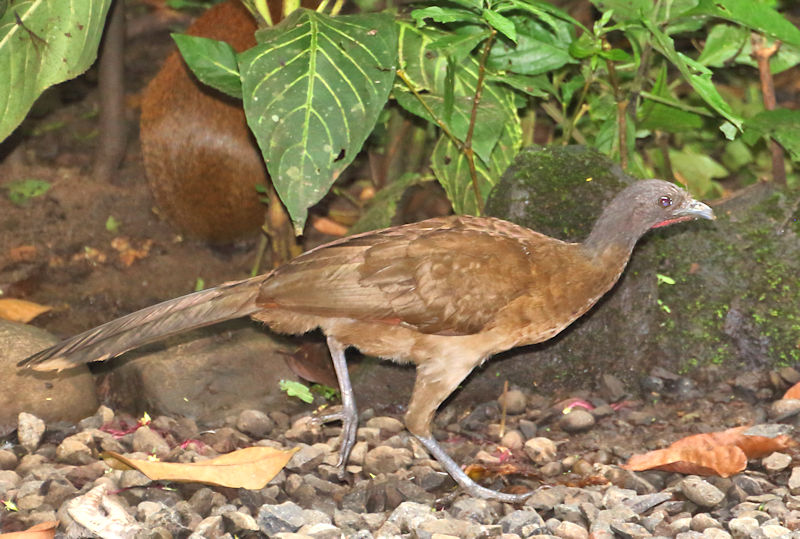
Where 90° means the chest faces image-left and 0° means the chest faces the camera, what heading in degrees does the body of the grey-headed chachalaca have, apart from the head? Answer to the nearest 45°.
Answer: approximately 270°

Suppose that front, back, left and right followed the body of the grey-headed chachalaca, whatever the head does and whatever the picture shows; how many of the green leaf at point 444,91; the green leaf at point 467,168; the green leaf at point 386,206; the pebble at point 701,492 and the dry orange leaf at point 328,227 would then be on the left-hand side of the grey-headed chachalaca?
4

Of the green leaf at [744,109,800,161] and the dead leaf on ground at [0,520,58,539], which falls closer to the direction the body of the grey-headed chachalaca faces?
the green leaf

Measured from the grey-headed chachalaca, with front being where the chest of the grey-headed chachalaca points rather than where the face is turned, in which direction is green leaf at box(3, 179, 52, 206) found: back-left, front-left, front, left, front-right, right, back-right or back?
back-left

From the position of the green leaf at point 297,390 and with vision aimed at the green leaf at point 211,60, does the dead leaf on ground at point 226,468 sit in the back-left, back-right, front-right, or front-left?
back-left

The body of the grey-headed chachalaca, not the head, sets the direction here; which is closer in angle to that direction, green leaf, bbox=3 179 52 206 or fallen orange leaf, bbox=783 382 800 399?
the fallen orange leaf

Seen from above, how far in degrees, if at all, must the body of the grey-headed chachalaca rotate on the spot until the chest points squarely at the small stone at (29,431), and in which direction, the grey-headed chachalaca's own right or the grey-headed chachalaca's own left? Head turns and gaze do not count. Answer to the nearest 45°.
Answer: approximately 180°

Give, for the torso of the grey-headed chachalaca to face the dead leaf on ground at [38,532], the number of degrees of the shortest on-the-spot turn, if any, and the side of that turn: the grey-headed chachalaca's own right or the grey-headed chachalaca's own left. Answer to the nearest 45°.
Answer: approximately 135° to the grey-headed chachalaca's own right

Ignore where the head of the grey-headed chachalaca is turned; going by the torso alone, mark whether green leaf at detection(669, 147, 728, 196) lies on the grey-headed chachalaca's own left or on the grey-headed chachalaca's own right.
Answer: on the grey-headed chachalaca's own left

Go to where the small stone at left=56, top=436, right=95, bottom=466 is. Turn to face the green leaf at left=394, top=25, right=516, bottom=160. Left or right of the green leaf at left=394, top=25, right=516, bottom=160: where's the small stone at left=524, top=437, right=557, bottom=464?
right

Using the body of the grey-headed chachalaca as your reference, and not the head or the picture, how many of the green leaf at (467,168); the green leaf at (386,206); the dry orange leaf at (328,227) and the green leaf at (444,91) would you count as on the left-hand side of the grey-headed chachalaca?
4
